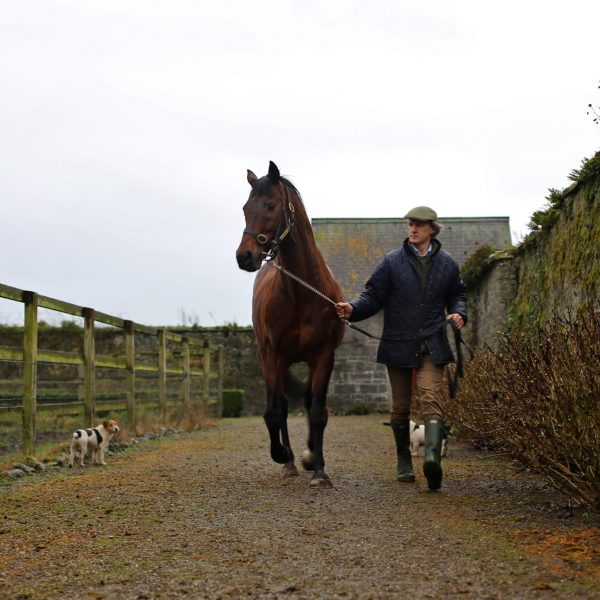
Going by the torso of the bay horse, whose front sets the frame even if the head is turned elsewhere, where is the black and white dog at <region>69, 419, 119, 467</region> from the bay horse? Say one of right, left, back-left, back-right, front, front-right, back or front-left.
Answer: back-right

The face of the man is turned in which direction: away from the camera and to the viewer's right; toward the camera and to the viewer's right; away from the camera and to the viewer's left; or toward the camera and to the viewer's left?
toward the camera and to the viewer's left

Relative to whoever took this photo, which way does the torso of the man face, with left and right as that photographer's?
facing the viewer

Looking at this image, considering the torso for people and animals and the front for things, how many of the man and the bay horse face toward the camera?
2

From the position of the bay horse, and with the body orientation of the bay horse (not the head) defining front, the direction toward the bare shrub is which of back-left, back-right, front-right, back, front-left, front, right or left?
front-left

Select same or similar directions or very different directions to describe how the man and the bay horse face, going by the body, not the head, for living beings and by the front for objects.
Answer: same or similar directions

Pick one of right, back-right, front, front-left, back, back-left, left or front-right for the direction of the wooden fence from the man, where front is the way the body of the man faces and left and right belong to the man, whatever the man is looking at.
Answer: back-right

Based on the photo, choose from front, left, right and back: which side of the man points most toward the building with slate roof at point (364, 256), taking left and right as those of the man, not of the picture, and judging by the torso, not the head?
back

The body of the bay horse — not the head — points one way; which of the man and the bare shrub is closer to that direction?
the bare shrub

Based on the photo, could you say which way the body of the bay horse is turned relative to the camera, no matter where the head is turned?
toward the camera

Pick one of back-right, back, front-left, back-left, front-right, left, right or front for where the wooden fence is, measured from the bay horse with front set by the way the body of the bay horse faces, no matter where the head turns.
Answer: back-right

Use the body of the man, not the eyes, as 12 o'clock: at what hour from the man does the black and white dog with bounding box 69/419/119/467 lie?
The black and white dog is roughly at 4 o'clock from the man.
